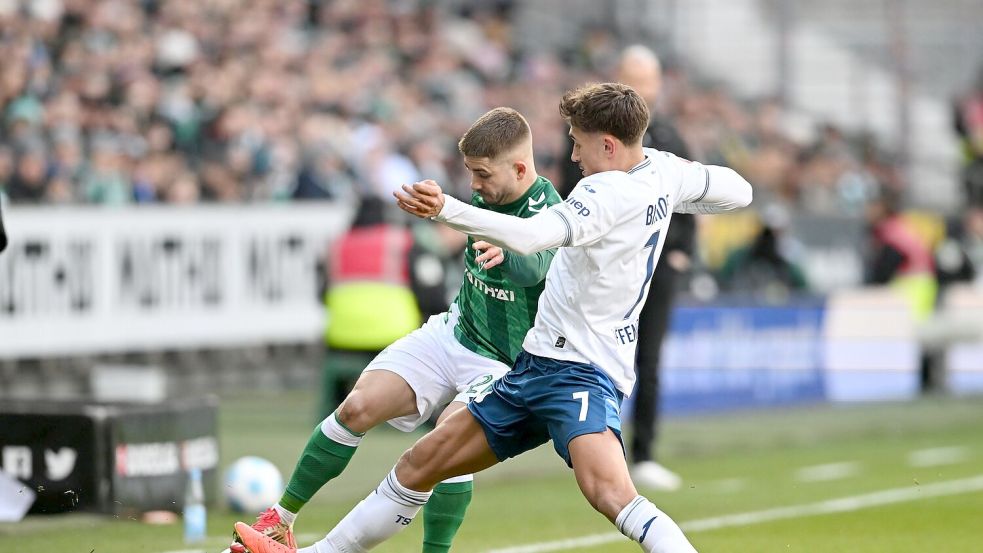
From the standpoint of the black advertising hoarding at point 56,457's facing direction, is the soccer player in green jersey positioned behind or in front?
in front

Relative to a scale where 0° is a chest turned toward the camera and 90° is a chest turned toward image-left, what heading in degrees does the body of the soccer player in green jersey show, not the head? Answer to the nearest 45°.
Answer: approximately 45°

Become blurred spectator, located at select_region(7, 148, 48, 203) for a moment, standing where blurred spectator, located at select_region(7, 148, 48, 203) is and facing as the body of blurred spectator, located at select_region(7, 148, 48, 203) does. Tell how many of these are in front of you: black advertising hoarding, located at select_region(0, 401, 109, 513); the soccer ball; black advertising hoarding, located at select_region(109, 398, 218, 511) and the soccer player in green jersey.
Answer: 4

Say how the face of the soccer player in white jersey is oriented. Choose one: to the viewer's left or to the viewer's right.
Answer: to the viewer's left

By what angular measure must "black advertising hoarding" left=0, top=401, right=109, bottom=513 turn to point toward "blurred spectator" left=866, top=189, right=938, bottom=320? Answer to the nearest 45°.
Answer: approximately 135° to its left

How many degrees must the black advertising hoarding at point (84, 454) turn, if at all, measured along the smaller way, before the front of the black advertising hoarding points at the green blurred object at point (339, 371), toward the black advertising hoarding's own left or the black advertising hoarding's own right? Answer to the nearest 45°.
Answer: approximately 135° to the black advertising hoarding's own left
